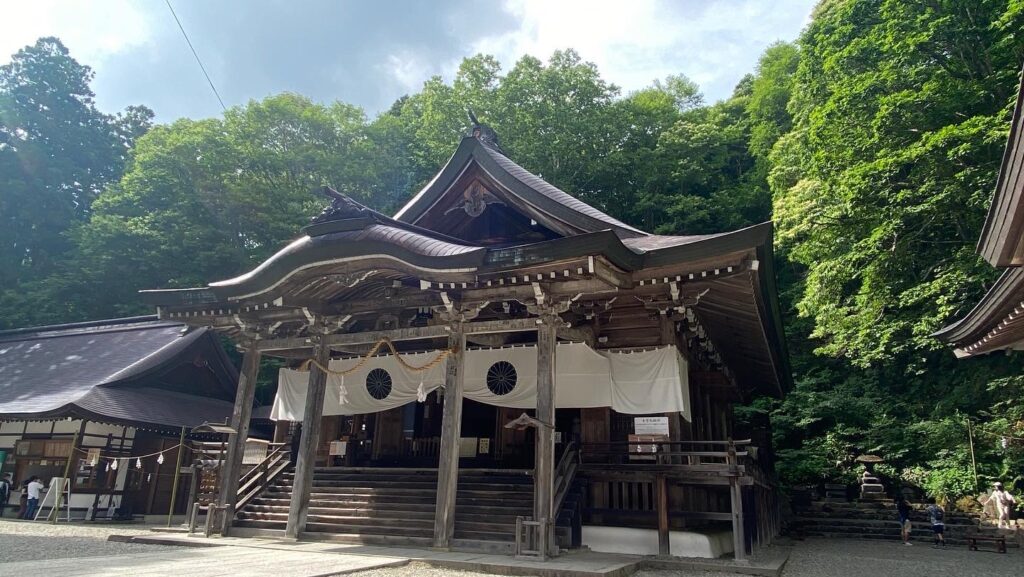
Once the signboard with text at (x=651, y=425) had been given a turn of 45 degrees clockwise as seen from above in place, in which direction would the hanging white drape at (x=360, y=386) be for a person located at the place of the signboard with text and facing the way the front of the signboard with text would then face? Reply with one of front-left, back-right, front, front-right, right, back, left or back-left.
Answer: front-right

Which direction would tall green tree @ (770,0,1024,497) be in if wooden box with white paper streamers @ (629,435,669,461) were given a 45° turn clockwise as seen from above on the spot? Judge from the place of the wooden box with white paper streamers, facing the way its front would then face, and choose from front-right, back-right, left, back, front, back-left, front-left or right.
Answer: back

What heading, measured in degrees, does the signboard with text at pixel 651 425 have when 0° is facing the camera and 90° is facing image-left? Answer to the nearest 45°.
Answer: approximately 0°

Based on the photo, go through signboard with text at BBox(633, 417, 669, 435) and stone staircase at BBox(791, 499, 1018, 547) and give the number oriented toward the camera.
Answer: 2

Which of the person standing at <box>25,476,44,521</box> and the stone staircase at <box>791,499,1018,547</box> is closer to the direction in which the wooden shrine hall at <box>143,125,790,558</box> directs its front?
the person standing

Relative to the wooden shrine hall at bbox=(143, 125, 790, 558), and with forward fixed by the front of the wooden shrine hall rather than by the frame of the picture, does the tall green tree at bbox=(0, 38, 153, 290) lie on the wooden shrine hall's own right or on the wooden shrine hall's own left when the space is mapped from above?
on the wooden shrine hall's own right

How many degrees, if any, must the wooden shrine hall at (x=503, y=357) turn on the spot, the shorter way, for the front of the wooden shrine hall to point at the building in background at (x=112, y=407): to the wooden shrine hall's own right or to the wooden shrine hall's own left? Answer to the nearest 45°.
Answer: approximately 90° to the wooden shrine hall's own right

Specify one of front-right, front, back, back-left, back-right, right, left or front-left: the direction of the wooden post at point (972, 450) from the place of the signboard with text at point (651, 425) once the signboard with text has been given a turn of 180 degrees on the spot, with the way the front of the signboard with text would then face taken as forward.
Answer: front-right

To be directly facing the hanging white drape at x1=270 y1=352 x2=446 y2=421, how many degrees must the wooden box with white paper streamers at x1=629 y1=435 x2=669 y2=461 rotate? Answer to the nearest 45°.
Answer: approximately 90° to its right
